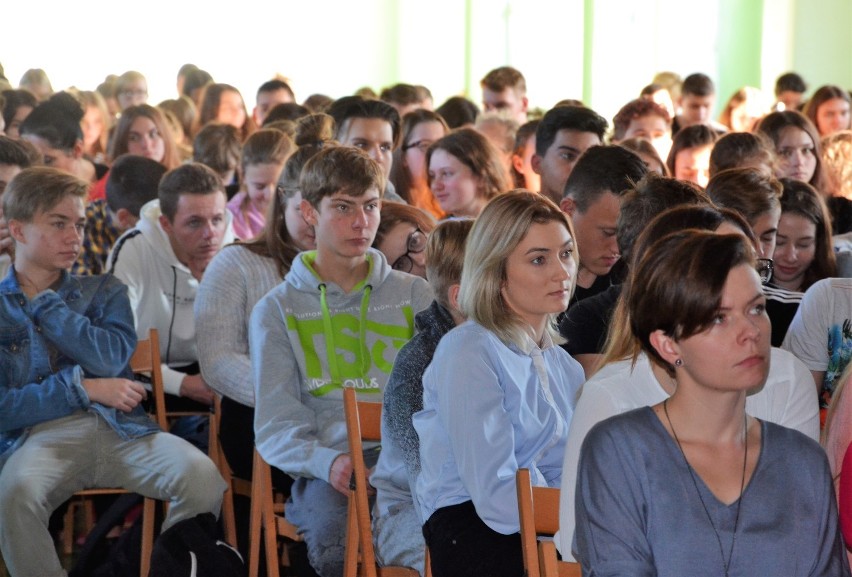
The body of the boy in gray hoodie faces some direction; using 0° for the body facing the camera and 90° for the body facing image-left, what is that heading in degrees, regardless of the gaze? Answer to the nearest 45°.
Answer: approximately 315°

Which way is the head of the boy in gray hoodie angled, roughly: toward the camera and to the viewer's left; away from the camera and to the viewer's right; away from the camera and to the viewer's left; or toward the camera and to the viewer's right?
toward the camera and to the viewer's right

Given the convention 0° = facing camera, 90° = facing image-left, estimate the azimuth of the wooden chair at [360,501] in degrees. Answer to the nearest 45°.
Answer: approximately 315°

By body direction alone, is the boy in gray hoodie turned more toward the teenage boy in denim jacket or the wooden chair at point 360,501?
the wooden chair

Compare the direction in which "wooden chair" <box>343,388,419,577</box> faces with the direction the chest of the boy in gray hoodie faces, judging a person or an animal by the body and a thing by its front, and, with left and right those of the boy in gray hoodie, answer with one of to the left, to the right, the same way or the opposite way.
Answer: the same way

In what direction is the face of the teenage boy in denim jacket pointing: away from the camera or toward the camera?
toward the camera

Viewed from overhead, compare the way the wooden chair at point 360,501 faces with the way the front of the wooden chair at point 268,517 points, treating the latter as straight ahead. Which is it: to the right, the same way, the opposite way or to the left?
the same way

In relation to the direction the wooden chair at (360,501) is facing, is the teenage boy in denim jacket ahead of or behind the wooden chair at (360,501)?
behind

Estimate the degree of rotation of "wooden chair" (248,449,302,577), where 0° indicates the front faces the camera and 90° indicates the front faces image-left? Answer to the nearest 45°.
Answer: approximately 315°
